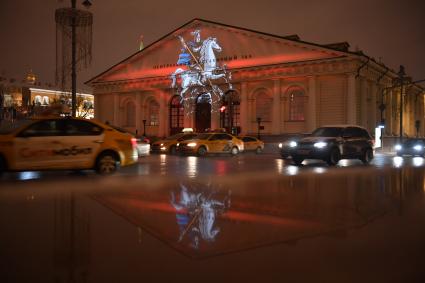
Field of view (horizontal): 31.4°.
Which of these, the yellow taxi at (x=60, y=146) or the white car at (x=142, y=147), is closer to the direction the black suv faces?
the yellow taxi

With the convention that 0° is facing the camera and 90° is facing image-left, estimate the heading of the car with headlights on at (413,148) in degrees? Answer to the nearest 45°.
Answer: approximately 45°

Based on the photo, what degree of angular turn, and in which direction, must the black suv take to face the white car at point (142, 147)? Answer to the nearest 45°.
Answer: approximately 45° to its right

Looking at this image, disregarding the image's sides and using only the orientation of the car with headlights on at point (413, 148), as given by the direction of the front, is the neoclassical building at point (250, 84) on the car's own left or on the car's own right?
on the car's own right
